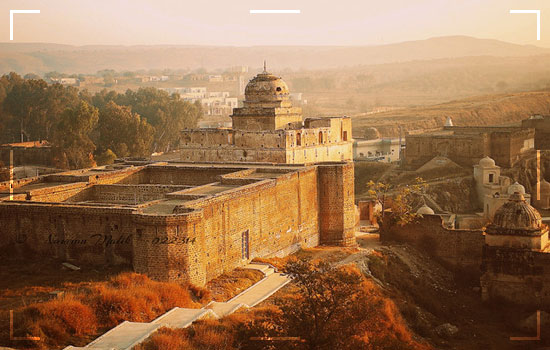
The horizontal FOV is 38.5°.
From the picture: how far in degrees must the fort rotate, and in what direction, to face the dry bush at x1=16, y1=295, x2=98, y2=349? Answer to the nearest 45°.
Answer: approximately 45° to its right

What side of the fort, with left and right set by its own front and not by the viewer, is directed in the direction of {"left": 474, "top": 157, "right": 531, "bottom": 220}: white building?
left

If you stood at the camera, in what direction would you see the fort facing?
facing the viewer and to the right of the viewer
